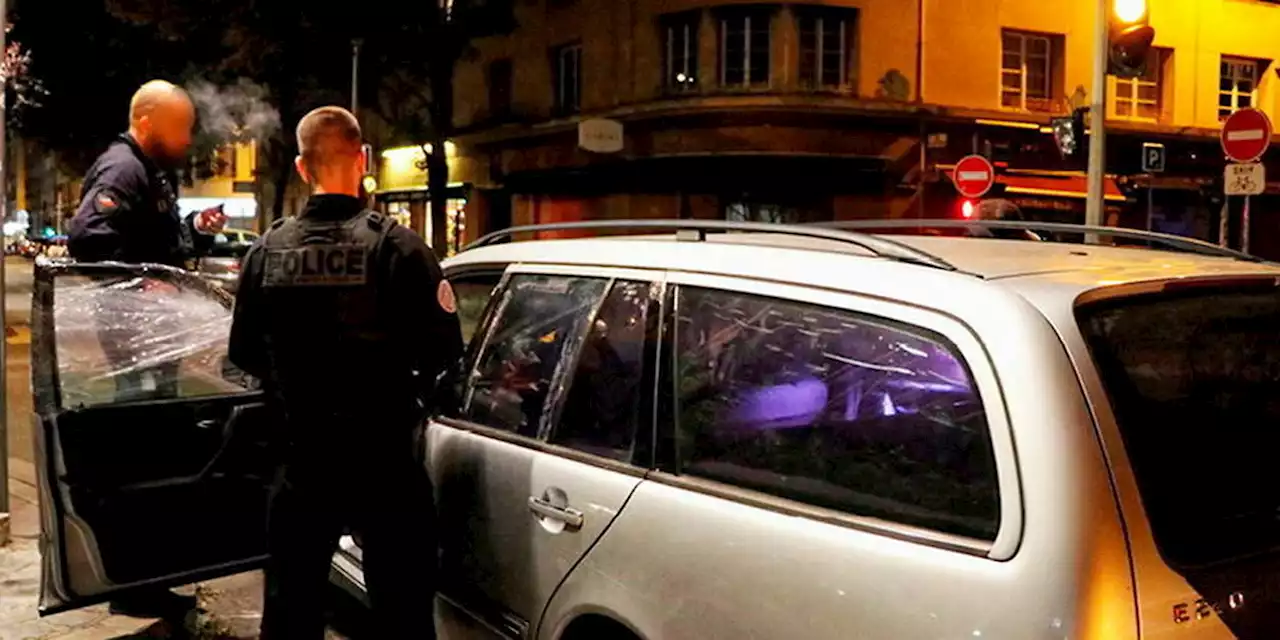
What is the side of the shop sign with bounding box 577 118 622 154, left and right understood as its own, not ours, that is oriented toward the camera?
front

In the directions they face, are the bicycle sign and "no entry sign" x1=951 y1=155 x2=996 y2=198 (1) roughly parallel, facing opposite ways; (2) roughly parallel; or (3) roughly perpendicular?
roughly parallel

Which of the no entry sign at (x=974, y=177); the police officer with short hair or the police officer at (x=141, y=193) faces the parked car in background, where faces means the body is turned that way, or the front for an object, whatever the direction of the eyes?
the police officer with short hair

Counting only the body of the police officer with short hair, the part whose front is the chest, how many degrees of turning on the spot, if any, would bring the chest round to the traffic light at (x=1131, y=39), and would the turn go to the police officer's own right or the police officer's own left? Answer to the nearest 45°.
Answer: approximately 45° to the police officer's own right

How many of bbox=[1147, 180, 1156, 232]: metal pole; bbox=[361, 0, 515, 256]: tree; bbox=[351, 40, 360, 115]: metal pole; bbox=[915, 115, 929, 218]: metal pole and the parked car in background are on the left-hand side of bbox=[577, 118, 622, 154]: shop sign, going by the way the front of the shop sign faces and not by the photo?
2

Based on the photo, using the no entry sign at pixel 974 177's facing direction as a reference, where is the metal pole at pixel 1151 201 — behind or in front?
behind

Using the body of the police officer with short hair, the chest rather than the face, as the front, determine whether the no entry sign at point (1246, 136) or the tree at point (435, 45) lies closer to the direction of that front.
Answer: the tree

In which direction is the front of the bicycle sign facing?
toward the camera

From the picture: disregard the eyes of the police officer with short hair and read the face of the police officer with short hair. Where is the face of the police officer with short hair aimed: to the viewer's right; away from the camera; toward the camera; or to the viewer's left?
away from the camera

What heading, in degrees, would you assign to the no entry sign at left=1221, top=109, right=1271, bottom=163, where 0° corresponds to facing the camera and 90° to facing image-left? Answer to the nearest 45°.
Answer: approximately 0°

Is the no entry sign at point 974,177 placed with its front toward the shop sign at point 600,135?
no

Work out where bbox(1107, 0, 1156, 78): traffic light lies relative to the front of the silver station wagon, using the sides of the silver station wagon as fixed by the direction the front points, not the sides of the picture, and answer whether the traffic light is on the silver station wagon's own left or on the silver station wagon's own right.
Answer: on the silver station wagon's own right

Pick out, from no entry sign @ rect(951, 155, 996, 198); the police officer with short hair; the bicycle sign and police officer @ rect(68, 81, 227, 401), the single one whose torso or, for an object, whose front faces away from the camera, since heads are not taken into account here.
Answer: the police officer with short hair

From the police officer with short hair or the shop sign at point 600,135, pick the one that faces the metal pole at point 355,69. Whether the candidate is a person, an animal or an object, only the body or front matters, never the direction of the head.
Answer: the police officer with short hair

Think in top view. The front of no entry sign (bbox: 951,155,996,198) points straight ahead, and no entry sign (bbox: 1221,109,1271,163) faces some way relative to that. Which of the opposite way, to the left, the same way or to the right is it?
the same way

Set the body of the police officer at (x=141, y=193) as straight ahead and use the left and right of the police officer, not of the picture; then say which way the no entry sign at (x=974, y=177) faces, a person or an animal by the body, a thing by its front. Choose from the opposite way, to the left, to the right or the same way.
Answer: to the right
